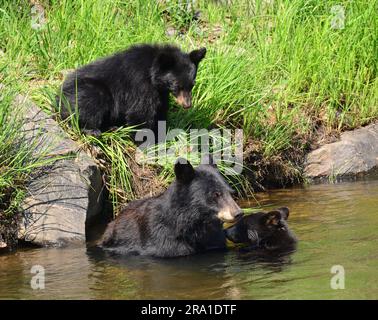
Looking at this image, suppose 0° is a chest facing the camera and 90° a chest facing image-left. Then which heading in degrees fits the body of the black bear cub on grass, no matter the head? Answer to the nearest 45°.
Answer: approximately 270°
